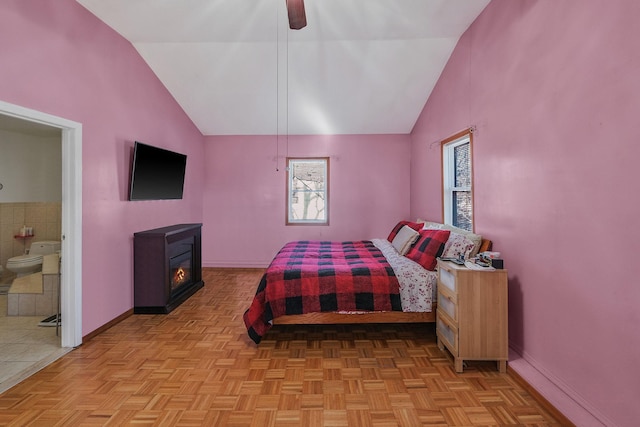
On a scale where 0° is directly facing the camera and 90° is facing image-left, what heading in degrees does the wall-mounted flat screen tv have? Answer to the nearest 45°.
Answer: approximately 315°

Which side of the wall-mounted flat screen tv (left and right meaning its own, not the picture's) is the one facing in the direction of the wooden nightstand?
front

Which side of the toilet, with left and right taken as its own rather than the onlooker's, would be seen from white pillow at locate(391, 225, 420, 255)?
left

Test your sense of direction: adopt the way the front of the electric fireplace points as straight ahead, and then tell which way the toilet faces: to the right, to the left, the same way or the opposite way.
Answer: to the right

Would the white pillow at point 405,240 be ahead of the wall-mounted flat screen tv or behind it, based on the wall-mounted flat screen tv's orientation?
ahead

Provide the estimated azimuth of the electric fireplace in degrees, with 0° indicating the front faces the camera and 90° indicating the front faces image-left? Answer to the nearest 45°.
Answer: approximately 315°

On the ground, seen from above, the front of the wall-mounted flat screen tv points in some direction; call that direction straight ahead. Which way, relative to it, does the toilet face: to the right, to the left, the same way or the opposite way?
to the right

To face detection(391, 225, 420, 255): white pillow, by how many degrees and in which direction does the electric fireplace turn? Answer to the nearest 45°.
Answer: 0° — it already faces it

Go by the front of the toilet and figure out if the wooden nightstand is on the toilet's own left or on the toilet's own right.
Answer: on the toilet's own left

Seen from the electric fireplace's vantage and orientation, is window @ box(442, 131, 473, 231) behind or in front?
in front
